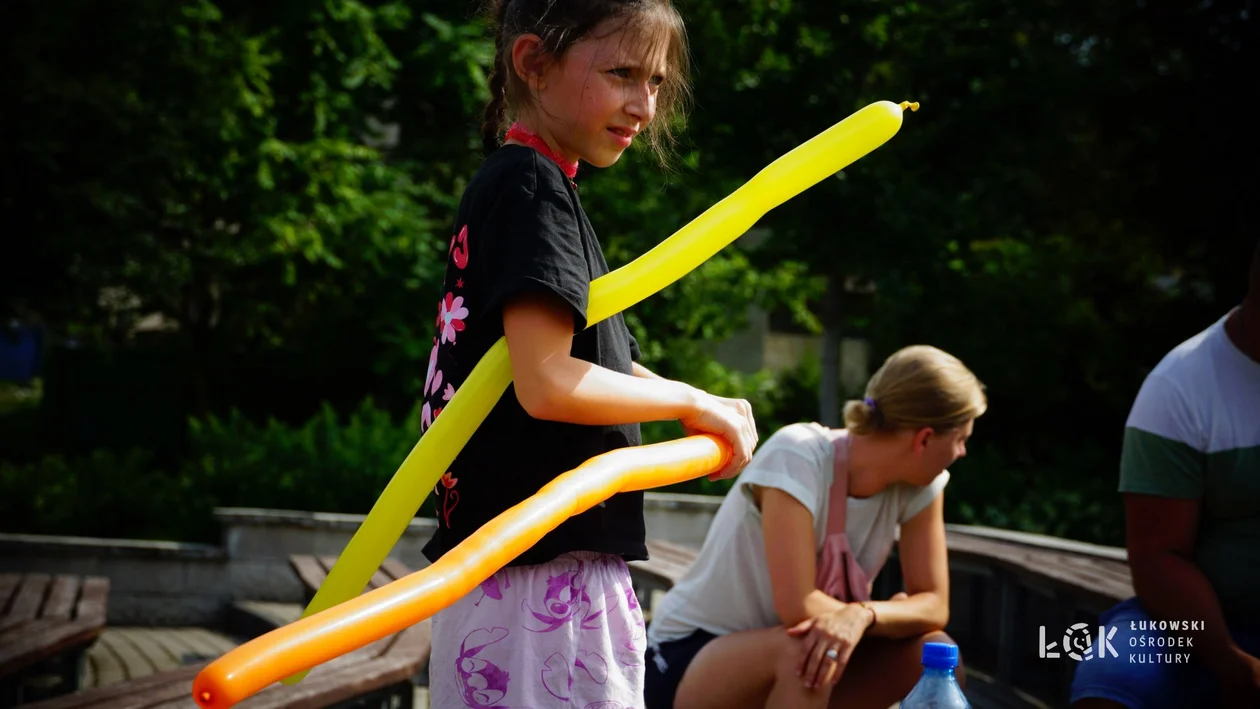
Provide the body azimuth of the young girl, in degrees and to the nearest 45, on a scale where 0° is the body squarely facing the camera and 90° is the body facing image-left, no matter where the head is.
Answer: approximately 270°

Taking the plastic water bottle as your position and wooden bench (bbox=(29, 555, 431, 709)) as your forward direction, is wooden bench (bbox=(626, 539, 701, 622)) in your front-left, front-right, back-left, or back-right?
front-right

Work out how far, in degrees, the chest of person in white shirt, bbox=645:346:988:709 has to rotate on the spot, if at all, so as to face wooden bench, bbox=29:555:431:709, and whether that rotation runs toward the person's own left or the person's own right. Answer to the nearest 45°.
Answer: approximately 135° to the person's own right

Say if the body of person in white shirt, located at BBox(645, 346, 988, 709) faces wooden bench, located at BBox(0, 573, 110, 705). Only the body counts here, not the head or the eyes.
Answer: no

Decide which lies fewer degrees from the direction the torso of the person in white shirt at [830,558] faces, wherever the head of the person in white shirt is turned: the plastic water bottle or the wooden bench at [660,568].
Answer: the plastic water bottle

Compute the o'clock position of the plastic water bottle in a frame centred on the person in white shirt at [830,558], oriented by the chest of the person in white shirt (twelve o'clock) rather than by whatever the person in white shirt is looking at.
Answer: The plastic water bottle is roughly at 1 o'clock from the person in white shirt.

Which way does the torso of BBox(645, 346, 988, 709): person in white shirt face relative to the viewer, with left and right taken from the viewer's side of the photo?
facing the viewer and to the right of the viewer

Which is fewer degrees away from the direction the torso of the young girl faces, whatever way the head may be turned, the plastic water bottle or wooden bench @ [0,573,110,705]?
the plastic water bottle

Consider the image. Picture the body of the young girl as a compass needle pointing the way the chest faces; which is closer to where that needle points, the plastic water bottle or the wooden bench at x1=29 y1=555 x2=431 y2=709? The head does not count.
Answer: the plastic water bottle

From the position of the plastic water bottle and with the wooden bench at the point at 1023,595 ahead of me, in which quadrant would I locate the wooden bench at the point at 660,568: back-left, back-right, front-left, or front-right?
front-left

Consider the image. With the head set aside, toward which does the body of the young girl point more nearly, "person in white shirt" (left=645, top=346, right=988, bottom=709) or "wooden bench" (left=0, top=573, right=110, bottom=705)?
the person in white shirt
